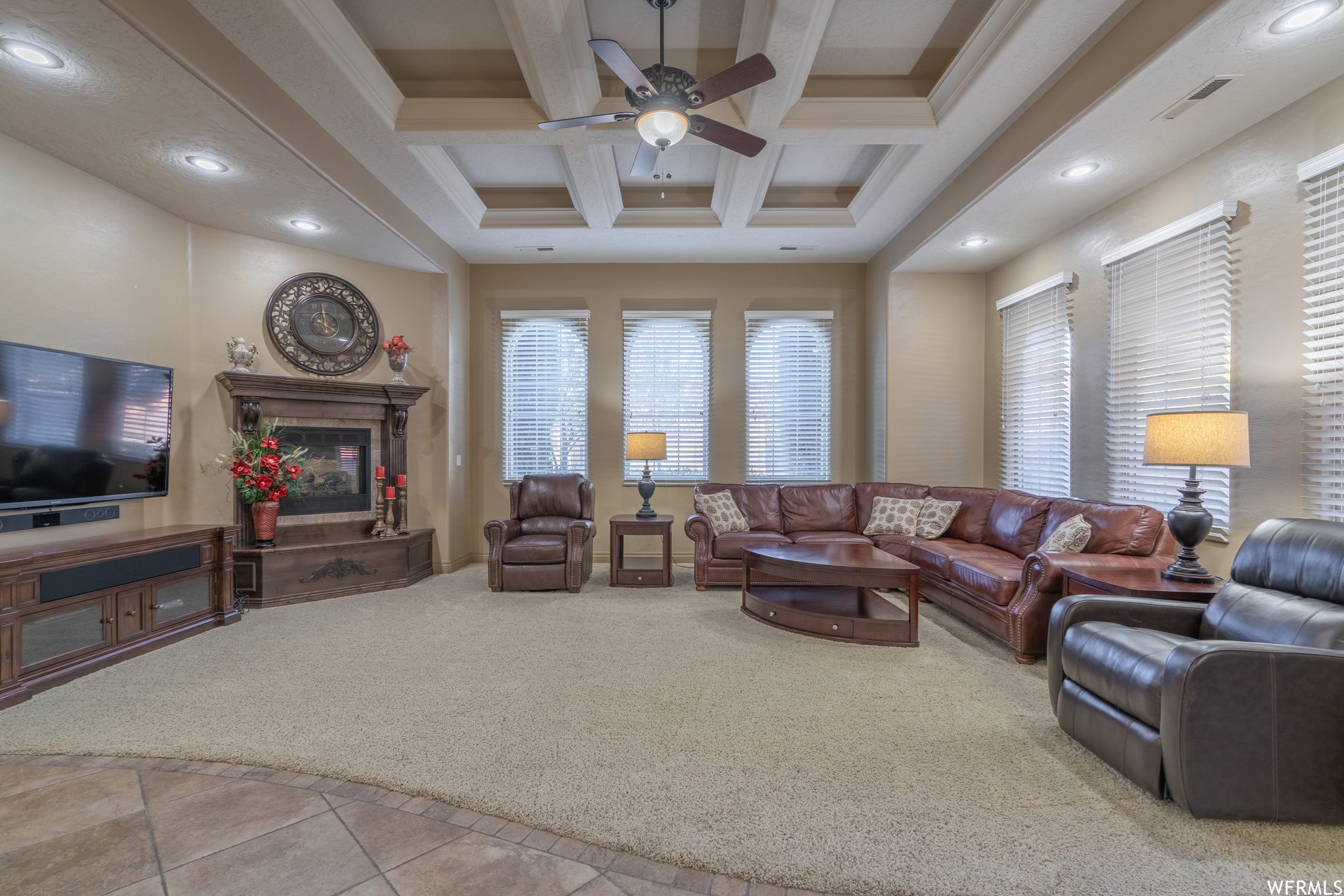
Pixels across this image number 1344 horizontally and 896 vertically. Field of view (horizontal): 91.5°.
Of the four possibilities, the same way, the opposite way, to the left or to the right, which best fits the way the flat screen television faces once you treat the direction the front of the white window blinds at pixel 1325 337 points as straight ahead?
the opposite way

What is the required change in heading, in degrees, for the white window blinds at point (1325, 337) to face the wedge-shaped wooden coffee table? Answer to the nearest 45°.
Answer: approximately 45° to its right

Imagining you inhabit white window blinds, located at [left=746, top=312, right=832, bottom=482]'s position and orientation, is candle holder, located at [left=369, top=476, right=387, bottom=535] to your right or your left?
on your right

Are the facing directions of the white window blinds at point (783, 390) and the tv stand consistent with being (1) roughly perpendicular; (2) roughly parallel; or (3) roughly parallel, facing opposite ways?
roughly perpendicular

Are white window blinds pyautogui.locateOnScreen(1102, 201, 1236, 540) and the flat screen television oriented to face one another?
yes

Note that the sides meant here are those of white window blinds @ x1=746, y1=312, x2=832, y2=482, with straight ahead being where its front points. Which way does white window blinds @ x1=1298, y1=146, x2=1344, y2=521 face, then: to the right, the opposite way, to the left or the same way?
to the right

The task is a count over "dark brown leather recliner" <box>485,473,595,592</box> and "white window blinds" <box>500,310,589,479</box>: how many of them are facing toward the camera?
2

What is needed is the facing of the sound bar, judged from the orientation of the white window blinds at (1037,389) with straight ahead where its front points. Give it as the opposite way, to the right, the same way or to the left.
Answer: the opposite way

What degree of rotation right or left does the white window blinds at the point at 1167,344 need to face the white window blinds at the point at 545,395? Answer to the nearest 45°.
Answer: approximately 45° to its right

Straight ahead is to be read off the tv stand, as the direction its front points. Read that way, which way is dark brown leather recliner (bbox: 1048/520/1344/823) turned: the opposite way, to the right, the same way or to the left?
the opposite way
